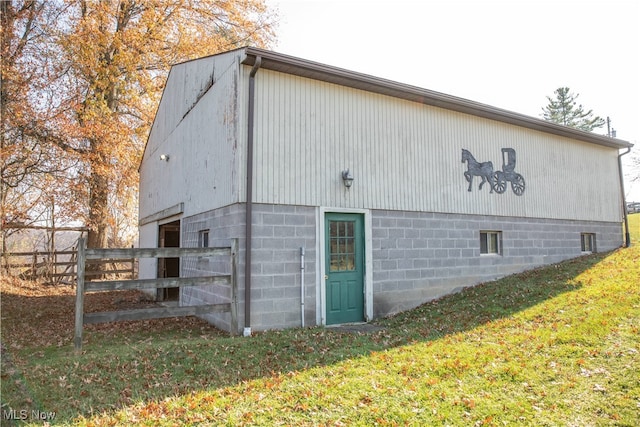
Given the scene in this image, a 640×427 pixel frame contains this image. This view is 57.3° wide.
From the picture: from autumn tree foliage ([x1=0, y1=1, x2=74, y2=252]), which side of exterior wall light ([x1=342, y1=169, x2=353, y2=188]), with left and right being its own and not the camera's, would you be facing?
back

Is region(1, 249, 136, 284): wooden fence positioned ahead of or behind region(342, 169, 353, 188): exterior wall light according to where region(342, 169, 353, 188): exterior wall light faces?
behind

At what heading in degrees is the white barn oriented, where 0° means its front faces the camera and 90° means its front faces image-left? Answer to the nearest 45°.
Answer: approximately 315°

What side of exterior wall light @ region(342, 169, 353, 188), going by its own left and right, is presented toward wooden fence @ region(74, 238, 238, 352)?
right

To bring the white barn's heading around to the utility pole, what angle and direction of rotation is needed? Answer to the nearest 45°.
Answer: approximately 90° to its left

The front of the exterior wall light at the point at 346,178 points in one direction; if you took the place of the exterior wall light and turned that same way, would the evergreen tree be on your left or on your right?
on your left

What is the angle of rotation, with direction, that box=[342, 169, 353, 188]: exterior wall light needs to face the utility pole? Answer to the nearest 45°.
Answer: approximately 90° to its left

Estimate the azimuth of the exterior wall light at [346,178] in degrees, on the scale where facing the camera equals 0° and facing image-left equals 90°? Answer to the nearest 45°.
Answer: approximately 315°
